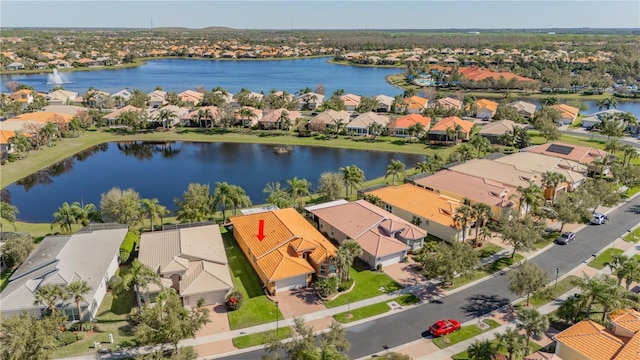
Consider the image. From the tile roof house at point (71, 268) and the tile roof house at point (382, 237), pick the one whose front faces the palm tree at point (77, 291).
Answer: the tile roof house at point (71, 268)

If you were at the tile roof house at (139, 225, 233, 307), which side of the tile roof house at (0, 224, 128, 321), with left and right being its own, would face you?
left

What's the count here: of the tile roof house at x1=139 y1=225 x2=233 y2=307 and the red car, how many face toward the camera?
1

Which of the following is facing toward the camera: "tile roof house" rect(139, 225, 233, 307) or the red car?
the tile roof house

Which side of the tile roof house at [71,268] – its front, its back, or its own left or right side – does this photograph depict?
front

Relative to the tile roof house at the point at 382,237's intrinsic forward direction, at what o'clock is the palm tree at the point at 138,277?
The palm tree is roughly at 3 o'clock from the tile roof house.

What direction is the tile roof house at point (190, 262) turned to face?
toward the camera

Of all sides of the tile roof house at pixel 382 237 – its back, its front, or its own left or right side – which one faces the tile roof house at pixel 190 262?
right

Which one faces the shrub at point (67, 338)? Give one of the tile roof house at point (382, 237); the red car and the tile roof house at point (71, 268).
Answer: the tile roof house at point (71, 268)

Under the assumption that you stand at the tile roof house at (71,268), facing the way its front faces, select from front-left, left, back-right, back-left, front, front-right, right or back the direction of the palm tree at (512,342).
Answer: front-left

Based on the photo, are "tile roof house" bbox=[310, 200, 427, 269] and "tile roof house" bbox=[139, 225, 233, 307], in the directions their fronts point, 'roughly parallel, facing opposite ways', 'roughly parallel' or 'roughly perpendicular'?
roughly parallel

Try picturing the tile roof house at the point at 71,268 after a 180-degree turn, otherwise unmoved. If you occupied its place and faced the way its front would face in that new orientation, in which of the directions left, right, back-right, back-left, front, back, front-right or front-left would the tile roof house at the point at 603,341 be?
back-right

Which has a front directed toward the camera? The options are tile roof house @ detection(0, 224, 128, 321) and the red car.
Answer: the tile roof house

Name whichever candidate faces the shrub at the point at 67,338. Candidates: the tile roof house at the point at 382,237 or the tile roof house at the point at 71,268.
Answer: the tile roof house at the point at 71,268

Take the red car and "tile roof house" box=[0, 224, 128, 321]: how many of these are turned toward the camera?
1

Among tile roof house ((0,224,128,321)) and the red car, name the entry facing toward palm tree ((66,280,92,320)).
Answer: the tile roof house

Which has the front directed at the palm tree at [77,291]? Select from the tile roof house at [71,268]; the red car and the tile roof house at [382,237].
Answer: the tile roof house at [71,268]

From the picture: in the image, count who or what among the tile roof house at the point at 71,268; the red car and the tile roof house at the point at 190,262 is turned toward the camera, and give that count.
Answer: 2
